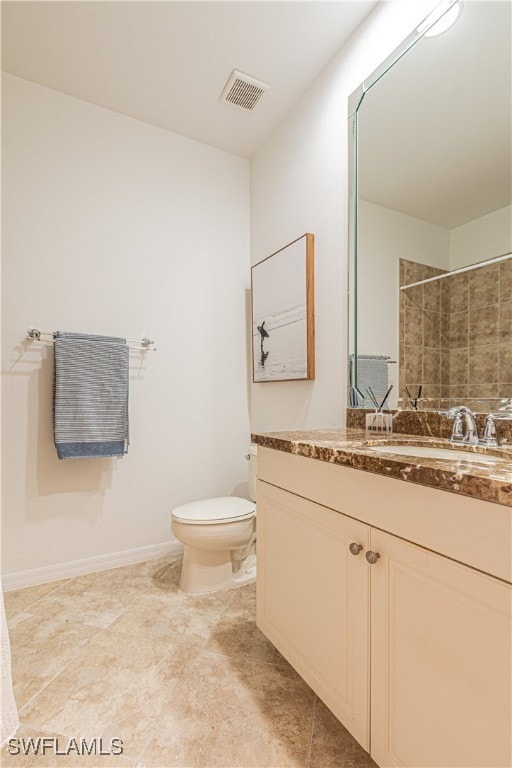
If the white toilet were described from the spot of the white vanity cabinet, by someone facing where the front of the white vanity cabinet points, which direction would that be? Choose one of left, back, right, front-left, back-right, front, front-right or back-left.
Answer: right

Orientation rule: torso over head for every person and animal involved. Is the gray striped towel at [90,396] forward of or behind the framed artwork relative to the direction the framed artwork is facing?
forward

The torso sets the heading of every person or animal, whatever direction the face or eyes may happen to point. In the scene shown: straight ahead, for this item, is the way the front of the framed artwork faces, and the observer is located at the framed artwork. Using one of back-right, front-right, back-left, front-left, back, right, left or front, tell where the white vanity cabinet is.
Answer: front-left

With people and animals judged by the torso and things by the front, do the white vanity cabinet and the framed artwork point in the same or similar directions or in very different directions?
same or similar directions

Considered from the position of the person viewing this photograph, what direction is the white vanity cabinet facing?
facing the viewer and to the left of the viewer

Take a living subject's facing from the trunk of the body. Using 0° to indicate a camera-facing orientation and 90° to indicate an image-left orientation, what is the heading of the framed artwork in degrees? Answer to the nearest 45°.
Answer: approximately 45°
